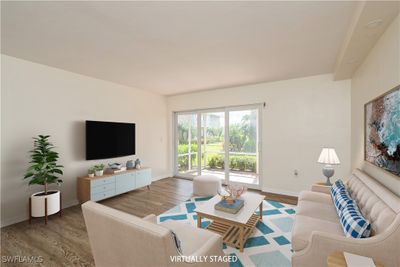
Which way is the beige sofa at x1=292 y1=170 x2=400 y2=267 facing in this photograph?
to the viewer's left

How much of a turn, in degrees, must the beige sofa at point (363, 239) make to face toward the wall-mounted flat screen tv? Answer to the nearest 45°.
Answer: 0° — it already faces it

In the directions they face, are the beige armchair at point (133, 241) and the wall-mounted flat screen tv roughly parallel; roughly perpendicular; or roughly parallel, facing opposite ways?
roughly perpendicular

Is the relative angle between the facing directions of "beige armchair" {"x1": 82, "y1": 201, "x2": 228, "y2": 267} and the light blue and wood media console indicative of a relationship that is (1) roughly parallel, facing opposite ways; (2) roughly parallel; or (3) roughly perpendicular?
roughly perpendicular

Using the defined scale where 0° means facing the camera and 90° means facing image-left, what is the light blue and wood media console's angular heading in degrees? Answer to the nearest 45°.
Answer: approximately 315°

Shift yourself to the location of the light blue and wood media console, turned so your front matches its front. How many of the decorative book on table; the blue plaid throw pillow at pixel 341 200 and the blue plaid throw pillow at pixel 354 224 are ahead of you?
3

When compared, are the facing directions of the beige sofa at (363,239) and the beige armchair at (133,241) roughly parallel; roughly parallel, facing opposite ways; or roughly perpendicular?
roughly perpendicular

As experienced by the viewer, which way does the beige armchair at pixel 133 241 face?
facing away from the viewer and to the right of the viewer

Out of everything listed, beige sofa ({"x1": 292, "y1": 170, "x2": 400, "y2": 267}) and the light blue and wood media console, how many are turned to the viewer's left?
1

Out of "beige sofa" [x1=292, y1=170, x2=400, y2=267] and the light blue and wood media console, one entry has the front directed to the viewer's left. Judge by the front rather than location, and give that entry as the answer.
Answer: the beige sofa
